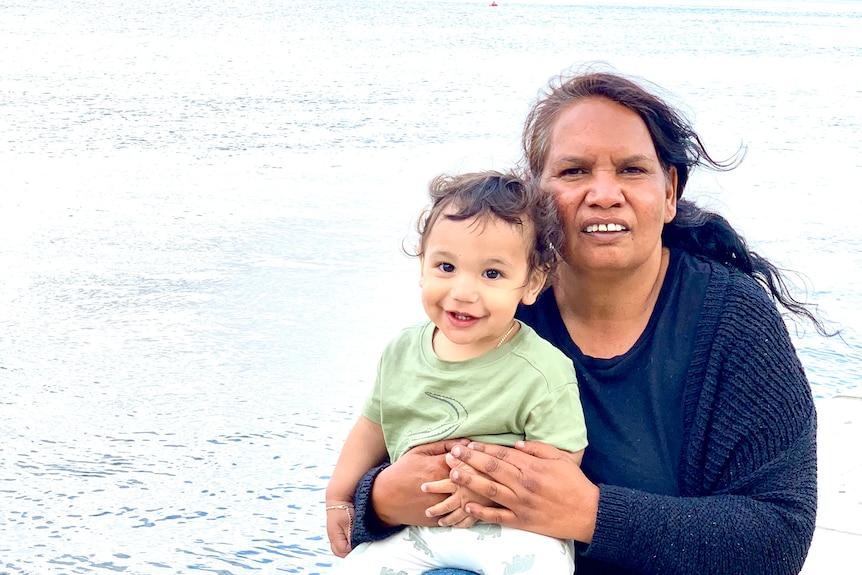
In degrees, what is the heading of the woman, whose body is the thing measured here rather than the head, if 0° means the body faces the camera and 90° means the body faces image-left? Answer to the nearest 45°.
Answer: approximately 45°
